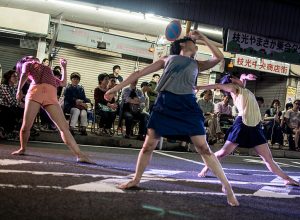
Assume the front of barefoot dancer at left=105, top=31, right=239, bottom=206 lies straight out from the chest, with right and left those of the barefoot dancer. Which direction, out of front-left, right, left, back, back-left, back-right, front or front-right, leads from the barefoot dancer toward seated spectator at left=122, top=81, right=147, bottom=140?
back

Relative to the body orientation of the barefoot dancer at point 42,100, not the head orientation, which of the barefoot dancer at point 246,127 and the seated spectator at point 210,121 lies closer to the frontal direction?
the barefoot dancer

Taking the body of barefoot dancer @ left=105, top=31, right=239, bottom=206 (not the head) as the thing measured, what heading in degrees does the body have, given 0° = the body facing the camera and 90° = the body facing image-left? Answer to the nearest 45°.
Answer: approximately 0°

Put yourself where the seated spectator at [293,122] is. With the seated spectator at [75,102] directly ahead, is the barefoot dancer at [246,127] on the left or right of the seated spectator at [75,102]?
left

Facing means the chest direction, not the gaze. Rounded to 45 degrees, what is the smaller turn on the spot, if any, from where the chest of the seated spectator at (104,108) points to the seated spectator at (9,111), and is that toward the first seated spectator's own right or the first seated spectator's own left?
approximately 90° to the first seated spectator's own right

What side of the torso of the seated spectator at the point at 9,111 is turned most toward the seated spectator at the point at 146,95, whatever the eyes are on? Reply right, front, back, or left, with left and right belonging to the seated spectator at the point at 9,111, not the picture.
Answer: left
